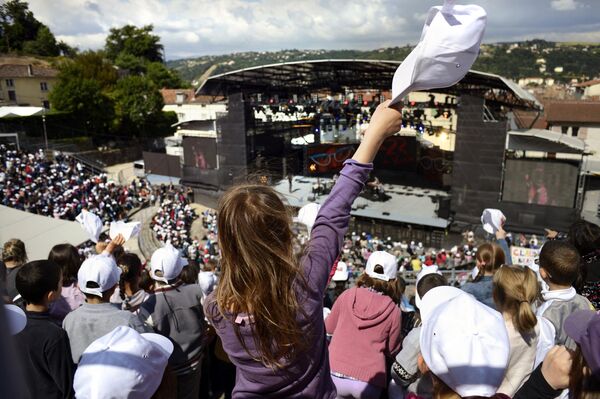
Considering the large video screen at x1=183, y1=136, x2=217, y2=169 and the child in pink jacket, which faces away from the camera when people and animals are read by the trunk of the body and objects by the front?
the child in pink jacket

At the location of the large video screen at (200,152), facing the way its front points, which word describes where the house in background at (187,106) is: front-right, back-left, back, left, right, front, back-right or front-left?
back-right

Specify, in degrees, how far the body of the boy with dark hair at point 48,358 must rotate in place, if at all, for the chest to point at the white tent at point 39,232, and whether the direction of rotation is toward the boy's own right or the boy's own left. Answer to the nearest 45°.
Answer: approximately 45° to the boy's own left

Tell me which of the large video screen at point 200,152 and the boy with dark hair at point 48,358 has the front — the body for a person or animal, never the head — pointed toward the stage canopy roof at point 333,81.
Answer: the boy with dark hair

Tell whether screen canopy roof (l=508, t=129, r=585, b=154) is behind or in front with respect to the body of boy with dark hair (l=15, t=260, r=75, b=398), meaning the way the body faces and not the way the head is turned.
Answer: in front

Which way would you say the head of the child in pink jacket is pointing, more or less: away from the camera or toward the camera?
away from the camera

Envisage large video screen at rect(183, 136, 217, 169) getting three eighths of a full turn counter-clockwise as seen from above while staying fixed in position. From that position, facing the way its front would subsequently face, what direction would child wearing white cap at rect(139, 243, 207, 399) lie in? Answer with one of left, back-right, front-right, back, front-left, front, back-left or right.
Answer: right

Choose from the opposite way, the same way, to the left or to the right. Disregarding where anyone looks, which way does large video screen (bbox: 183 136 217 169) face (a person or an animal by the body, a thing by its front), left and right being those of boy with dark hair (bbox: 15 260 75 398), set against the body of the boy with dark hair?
the opposite way

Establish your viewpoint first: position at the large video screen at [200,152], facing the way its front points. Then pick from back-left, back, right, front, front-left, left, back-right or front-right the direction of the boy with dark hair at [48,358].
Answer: front-left

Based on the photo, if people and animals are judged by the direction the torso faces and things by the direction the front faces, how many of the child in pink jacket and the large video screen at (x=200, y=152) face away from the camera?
1

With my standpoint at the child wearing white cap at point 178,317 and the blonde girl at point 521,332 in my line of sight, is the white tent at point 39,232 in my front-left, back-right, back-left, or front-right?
back-left

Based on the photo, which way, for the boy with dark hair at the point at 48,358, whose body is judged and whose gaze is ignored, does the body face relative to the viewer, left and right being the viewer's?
facing away from the viewer and to the right of the viewer

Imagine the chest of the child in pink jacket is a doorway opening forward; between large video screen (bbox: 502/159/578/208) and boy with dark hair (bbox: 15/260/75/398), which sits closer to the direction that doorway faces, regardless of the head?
the large video screen

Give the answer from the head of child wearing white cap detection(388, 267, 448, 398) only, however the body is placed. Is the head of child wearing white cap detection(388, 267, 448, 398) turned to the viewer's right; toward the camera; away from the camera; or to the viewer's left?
away from the camera

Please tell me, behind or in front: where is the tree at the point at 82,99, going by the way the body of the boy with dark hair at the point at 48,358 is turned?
in front

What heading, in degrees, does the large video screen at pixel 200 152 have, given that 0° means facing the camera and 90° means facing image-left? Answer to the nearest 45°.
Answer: approximately 45°

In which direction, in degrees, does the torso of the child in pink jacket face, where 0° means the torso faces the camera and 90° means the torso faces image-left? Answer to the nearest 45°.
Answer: approximately 180°
